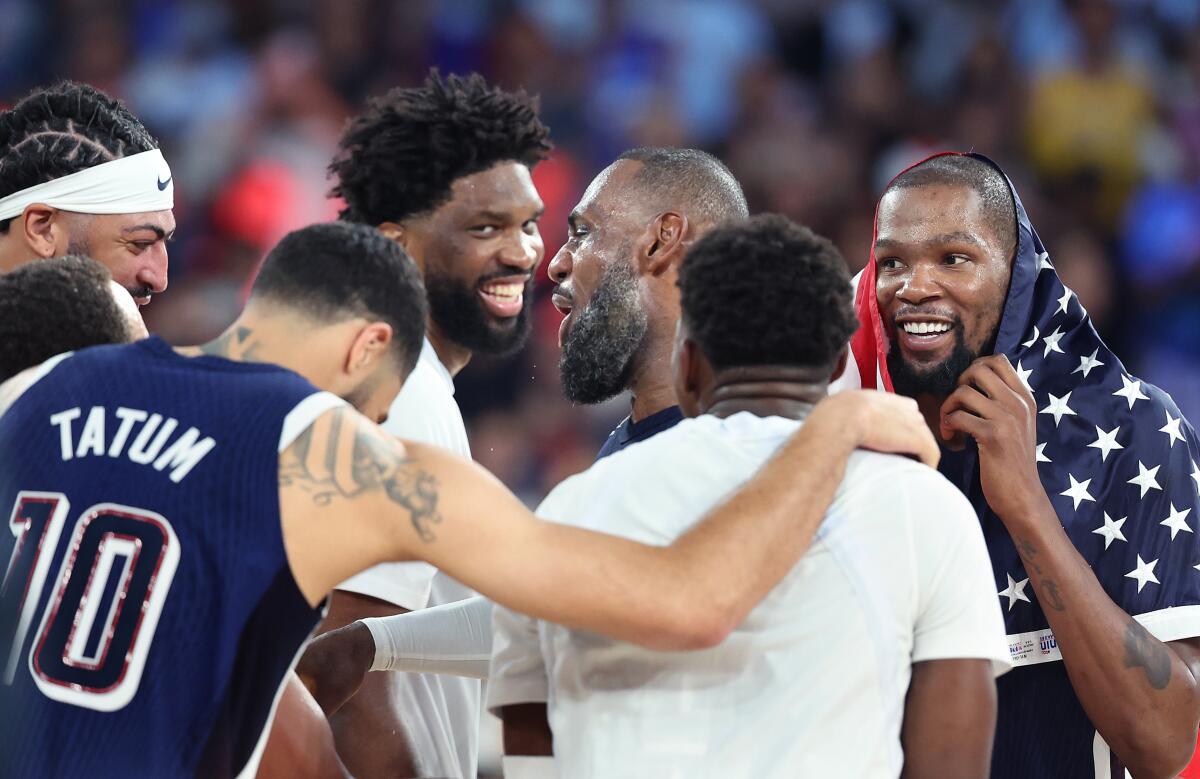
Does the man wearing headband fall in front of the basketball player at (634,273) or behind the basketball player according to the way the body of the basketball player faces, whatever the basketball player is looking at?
in front

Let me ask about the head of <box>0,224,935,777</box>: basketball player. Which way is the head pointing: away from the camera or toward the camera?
away from the camera

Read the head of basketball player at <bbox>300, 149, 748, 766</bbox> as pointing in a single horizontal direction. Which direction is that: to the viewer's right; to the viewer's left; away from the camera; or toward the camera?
to the viewer's left

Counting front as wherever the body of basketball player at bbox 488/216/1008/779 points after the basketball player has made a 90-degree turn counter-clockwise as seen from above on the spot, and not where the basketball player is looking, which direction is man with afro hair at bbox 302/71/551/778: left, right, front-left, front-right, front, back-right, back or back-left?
front-right

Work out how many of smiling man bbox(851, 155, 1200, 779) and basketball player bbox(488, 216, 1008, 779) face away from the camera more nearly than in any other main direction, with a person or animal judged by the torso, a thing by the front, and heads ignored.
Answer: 1

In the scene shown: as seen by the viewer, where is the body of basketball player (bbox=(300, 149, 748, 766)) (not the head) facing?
to the viewer's left

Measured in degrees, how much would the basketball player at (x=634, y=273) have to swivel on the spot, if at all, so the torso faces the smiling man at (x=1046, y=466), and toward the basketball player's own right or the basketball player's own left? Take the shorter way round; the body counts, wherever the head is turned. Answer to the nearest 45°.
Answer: approximately 135° to the basketball player's own left

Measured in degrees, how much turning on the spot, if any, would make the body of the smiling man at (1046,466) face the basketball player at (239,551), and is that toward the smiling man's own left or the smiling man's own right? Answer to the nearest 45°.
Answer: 0° — they already face them

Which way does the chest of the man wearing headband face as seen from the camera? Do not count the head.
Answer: to the viewer's right

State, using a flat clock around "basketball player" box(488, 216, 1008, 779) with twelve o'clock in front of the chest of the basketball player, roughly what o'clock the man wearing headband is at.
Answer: The man wearing headband is roughly at 10 o'clock from the basketball player.

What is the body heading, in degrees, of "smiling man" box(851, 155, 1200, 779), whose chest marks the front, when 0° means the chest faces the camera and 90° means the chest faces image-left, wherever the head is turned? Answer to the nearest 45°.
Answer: approximately 45°

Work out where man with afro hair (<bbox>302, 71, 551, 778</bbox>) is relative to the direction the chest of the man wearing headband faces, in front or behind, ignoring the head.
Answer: in front

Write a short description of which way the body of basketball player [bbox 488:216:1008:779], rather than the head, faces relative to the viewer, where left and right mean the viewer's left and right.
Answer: facing away from the viewer

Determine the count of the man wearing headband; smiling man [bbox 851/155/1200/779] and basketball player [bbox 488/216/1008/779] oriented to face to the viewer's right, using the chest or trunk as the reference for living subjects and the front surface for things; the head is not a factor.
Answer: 1

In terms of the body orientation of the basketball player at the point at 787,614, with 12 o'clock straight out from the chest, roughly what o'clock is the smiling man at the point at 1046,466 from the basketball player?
The smiling man is roughly at 1 o'clock from the basketball player.

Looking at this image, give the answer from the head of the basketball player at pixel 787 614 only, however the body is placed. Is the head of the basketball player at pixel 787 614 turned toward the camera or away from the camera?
away from the camera

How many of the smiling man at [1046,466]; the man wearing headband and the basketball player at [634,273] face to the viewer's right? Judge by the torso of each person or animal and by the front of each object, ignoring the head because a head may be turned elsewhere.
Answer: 1

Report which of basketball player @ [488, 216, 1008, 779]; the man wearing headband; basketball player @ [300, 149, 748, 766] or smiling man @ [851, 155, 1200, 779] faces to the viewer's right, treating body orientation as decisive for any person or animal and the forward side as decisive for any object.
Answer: the man wearing headband

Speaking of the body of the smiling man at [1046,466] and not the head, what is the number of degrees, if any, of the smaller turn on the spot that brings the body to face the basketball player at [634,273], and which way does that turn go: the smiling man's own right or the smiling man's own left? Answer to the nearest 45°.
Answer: approximately 45° to the smiling man's own right

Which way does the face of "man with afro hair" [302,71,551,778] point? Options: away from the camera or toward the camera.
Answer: toward the camera
